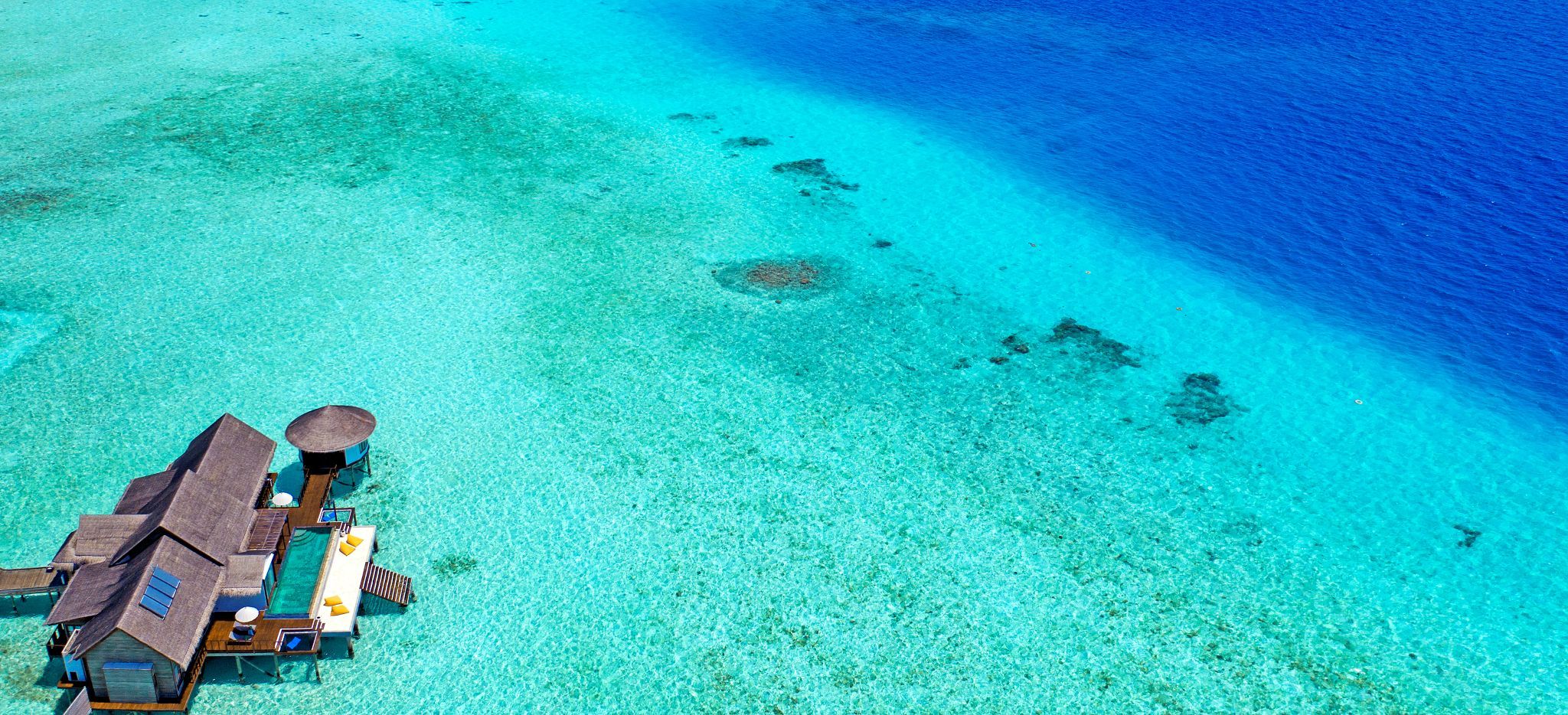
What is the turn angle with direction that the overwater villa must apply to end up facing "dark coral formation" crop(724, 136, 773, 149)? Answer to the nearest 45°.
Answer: approximately 45° to its left

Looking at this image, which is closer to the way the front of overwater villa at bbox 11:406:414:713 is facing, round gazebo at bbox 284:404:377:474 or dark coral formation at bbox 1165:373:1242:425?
the dark coral formation

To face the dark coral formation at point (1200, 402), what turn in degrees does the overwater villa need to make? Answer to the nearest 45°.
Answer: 0° — it already faces it

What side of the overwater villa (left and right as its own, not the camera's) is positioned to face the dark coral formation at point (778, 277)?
front

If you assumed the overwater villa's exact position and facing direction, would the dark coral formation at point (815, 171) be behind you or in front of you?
in front

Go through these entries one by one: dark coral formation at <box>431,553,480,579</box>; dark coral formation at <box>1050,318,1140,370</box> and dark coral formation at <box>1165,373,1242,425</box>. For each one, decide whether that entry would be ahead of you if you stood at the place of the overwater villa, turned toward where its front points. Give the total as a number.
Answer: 3

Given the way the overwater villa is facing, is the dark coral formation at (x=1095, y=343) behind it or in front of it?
in front

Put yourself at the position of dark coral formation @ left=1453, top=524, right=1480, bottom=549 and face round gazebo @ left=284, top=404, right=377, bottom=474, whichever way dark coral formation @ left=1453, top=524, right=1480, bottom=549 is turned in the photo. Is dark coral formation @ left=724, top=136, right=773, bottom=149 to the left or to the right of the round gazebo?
right

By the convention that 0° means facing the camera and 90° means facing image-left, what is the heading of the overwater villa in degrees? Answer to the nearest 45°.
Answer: approximately 270°
